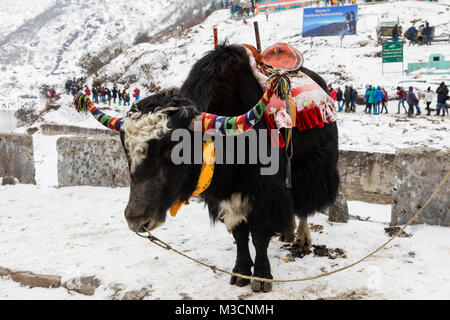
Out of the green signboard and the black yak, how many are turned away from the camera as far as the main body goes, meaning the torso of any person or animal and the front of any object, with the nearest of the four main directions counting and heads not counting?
0

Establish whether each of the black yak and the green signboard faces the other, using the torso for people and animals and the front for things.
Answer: no

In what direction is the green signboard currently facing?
toward the camera

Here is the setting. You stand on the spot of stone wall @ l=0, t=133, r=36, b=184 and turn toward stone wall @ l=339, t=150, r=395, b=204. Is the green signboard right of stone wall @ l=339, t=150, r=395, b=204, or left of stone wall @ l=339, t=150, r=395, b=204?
left

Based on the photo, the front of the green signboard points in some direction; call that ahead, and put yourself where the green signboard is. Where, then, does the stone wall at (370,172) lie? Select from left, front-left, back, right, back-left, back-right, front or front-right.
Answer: front

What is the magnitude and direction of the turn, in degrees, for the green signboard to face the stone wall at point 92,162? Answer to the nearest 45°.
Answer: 0° — it already faces it

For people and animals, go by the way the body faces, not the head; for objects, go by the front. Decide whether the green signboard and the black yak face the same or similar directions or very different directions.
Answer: same or similar directions

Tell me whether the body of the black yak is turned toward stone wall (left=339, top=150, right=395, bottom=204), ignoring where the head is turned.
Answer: no

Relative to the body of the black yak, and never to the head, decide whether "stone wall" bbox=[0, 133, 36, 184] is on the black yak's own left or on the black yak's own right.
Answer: on the black yak's own right

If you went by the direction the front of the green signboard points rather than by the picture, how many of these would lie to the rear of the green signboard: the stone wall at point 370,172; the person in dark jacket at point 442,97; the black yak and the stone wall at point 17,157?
0

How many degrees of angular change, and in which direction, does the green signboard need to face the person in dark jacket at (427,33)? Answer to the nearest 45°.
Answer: approximately 180°

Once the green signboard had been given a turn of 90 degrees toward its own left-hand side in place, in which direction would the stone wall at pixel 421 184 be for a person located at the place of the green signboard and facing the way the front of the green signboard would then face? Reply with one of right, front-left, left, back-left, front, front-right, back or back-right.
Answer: right

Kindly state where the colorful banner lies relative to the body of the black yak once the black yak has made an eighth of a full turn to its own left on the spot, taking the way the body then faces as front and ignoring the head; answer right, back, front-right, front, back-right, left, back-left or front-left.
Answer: back

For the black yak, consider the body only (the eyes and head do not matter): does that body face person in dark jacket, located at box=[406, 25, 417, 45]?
no
